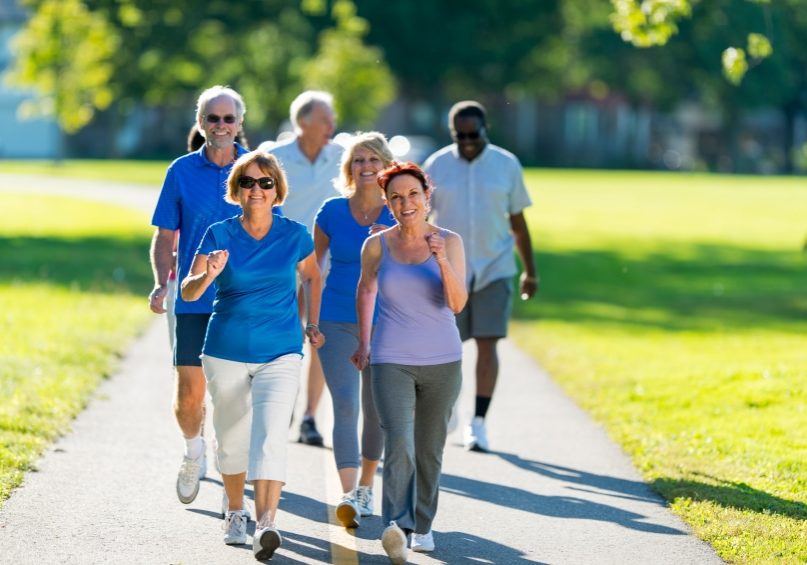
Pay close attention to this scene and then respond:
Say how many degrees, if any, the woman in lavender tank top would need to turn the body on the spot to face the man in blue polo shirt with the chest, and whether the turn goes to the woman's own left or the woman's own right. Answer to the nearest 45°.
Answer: approximately 135° to the woman's own right

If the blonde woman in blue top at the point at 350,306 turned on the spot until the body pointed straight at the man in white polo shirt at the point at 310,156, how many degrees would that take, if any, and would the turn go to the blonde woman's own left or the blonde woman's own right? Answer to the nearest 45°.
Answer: approximately 180°

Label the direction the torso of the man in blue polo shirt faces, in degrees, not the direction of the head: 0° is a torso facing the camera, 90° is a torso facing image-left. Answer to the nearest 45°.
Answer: approximately 0°

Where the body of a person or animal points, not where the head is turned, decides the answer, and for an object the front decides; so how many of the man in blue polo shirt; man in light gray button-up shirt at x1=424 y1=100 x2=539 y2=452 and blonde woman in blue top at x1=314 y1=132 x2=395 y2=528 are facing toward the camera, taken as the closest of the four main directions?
3

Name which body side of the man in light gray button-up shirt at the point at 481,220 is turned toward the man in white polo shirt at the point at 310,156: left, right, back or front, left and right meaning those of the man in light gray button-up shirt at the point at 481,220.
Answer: right

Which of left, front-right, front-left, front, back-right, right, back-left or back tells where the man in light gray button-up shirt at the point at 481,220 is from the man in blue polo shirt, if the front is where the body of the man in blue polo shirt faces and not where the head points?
back-left
